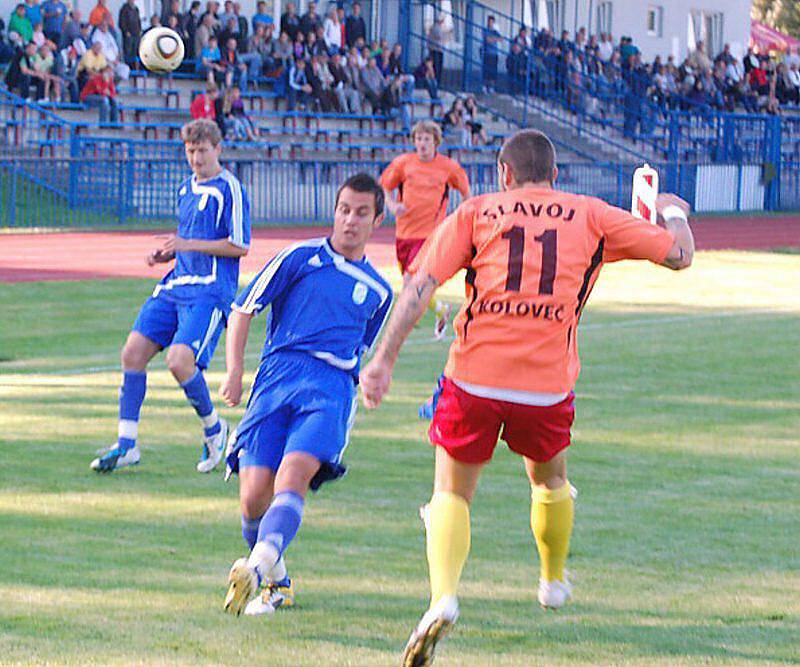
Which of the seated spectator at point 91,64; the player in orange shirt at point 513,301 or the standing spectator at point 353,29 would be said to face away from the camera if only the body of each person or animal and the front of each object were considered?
the player in orange shirt

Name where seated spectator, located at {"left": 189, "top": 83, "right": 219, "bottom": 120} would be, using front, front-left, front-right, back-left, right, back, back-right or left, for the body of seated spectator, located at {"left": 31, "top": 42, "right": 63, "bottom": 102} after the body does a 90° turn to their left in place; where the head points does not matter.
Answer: front-right

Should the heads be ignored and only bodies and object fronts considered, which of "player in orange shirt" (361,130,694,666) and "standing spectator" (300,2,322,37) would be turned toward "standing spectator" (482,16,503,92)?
the player in orange shirt

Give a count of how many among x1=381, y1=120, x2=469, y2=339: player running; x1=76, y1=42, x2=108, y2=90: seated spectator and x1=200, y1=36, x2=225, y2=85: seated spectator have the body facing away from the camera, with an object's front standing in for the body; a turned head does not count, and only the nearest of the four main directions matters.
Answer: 0

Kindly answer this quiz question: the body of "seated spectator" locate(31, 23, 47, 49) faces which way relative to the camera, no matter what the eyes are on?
toward the camera

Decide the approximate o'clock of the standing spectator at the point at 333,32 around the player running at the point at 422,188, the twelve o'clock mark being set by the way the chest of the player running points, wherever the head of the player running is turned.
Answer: The standing spectator is roughly at 6 o'clock from the player running.

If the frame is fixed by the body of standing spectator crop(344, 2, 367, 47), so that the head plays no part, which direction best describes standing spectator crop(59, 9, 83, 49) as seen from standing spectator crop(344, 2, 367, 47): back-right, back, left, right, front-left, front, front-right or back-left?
front-right

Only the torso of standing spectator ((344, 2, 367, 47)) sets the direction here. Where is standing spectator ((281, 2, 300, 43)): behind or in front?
in front

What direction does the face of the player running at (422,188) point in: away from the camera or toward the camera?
toward the camera

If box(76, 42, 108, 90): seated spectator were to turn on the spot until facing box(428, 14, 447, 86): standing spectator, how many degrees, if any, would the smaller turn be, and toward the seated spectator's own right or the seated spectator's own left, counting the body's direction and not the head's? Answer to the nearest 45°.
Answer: approximately 90° to the seated spectator's own left

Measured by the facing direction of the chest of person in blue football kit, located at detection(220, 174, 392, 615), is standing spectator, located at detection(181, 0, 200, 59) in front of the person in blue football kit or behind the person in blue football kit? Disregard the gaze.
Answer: behind

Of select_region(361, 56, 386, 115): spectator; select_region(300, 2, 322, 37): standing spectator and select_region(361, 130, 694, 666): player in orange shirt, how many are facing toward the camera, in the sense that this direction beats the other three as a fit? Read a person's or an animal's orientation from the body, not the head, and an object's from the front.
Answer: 2

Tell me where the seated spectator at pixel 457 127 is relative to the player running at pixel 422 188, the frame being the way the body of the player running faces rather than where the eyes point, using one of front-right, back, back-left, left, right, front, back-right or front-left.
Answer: back

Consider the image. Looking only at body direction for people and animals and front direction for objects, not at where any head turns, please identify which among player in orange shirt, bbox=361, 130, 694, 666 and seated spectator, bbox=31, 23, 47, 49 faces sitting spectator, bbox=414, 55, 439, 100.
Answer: the player in orange shirt

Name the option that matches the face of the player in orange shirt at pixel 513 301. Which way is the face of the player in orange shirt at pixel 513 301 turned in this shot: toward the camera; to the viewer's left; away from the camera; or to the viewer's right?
away from the camera

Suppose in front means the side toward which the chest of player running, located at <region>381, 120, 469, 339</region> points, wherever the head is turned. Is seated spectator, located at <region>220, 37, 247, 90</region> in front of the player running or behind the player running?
behind

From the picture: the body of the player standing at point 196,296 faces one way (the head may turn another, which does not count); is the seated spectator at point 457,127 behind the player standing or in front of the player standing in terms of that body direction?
behind

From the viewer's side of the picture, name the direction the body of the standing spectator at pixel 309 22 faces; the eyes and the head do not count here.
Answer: toward the camera

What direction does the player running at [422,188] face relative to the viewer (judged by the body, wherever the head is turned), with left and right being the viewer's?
facing the viewer

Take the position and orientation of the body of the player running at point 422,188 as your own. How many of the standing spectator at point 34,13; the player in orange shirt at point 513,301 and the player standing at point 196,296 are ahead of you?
2

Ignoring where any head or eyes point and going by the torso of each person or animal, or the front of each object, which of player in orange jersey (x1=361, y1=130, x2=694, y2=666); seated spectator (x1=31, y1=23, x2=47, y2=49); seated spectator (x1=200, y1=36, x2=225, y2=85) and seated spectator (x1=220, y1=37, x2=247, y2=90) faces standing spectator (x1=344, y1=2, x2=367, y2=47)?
the player in orange jersey
